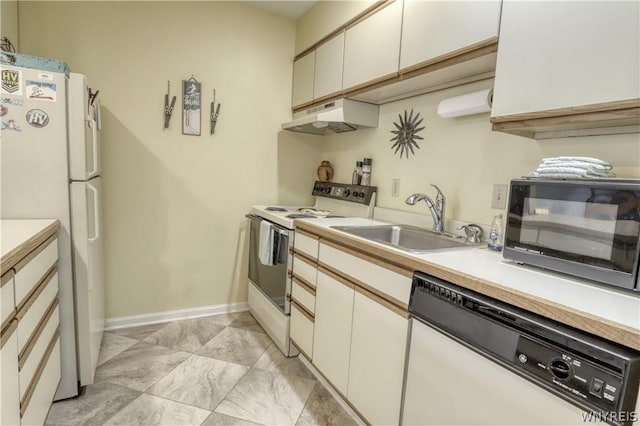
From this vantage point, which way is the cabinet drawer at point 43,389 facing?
to the viewer's right

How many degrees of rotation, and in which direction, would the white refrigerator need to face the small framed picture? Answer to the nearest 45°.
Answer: approximately 45° to its left

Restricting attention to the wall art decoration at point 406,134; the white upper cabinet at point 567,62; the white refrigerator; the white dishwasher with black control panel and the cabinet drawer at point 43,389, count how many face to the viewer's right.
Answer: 2

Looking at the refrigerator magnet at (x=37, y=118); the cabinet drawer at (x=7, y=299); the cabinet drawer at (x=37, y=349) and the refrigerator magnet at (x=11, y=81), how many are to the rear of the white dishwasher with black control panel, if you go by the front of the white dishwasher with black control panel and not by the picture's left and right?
0

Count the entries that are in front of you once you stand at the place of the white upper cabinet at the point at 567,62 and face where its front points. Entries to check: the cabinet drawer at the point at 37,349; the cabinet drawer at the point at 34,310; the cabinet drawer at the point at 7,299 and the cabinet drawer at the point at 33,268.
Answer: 4

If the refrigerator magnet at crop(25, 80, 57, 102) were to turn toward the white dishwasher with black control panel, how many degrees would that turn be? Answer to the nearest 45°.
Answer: approximately 45° to its left

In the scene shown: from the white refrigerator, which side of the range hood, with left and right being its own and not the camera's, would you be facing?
front

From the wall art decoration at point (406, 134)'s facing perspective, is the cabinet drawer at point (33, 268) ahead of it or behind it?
ahead

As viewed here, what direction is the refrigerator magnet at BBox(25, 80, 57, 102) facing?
toward the camera

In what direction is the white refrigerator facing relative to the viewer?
to the viewer's right

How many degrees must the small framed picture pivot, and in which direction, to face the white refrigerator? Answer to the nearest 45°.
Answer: approximately 45° to its right

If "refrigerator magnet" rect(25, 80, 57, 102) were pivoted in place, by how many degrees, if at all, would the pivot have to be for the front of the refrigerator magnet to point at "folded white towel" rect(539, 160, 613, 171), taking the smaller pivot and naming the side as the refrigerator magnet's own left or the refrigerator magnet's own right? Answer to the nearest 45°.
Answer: approximately 45° to the refrigerator magnet's own left

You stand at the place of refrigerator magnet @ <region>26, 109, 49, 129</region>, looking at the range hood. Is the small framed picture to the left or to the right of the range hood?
left

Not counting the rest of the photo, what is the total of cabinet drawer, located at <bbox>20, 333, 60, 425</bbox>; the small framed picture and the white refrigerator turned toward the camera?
1

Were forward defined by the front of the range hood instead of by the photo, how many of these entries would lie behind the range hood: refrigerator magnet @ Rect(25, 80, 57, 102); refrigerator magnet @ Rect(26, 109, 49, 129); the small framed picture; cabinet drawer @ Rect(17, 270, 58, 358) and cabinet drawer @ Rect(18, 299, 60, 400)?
0

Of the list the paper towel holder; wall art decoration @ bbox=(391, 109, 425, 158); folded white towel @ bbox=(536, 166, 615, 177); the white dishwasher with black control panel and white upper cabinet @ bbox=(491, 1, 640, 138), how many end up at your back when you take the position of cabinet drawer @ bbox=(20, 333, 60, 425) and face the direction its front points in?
0

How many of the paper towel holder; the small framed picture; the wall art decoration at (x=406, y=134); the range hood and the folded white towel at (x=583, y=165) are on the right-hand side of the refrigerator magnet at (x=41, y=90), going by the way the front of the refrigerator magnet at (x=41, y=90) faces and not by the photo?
0

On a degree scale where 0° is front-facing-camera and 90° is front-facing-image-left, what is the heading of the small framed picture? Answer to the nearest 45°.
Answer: approximately 0°
